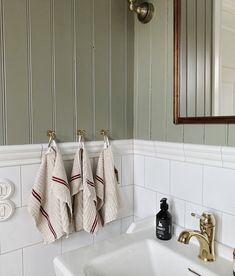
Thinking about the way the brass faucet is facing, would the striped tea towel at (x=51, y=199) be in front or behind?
in front

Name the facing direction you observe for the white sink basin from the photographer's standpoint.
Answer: facing the viewer and to the left of the viewer

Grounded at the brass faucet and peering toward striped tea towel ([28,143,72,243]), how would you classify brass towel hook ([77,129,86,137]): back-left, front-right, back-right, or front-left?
front-right

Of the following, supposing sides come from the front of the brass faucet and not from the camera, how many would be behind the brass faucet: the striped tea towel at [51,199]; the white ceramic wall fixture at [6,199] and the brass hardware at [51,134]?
0

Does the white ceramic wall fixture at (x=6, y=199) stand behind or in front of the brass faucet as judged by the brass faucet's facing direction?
in front
